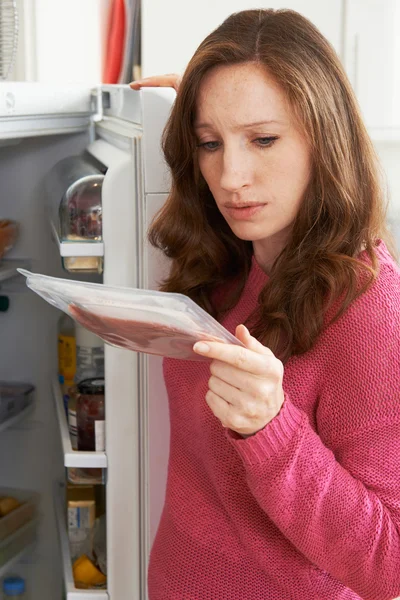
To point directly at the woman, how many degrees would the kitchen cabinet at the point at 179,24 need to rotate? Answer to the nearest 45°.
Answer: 0° — it already faces them

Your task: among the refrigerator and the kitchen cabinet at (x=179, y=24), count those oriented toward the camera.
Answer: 2

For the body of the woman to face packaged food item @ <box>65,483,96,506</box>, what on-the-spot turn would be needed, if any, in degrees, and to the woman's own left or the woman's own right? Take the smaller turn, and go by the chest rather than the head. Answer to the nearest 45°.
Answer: approximately 90° to the woman's own right

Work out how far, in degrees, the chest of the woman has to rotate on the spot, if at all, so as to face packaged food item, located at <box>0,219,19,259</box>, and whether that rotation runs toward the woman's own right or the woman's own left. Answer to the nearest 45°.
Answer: approximately 90° to the woman's own right

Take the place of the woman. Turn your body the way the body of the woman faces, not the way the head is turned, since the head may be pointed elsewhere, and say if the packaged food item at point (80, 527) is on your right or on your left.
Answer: on your right

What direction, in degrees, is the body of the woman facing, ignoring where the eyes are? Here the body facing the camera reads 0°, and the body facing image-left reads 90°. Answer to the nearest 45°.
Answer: approximately 45°

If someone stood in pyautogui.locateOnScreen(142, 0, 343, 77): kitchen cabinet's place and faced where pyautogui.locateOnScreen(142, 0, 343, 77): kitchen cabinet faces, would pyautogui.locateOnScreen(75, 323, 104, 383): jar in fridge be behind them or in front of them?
in front
